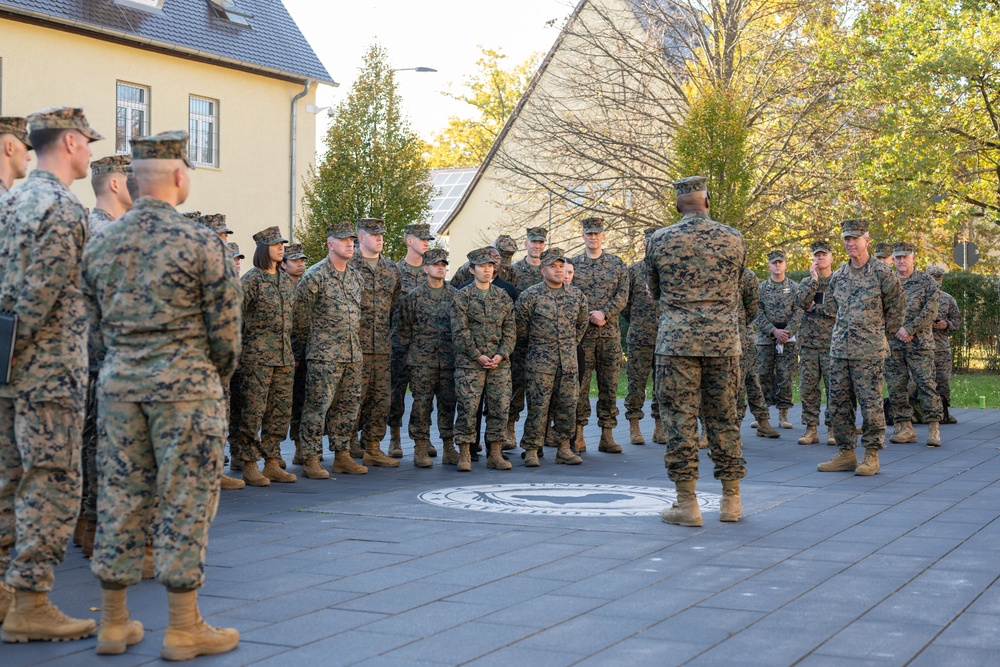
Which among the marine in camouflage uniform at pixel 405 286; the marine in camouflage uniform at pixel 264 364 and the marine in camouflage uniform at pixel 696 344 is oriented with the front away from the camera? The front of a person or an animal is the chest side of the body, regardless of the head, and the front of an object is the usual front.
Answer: the marine in camouflage uniform at pixel 696 344

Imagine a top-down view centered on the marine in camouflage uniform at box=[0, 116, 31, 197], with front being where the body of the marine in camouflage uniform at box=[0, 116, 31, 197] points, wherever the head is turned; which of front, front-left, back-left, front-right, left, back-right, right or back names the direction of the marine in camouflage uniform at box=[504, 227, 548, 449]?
front-left

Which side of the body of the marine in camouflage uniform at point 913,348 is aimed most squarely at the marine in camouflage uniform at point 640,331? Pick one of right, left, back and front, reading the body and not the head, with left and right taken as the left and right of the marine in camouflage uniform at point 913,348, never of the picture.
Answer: front

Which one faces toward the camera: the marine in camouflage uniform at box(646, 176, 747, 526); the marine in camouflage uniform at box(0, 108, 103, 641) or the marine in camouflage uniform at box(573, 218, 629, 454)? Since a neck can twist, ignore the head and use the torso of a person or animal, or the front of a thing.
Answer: the marine in camouflage uniform at box(573, 218, 629, 454)

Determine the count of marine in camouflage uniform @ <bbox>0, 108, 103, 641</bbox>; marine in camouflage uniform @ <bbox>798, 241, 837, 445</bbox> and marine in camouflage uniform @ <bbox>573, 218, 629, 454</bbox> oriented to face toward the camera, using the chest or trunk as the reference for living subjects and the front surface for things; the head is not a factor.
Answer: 2

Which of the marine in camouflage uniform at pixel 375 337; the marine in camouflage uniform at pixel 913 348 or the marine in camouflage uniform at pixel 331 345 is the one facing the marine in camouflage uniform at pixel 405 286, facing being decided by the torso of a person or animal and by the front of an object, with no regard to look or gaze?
the marine in camouflage uniform at pixel 913 348

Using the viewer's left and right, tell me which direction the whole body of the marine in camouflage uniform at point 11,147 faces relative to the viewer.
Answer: facing to the right of the viewer

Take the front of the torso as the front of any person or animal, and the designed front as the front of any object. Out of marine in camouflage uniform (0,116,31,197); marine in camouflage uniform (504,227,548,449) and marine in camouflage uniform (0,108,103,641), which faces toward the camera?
marine in camouflage uniform (504,227,548,449)

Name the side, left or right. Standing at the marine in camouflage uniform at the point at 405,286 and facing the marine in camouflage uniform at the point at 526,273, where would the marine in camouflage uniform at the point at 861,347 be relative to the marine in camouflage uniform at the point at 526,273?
right

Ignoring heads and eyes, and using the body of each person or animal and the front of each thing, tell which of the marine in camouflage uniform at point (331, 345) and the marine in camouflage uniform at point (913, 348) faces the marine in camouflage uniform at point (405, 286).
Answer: the marine in camouflage uniform at point (913, 348)

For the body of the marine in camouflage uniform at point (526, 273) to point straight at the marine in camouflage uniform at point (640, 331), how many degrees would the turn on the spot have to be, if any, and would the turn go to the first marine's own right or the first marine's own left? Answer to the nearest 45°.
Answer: approximately 90° to the first marine's own left
